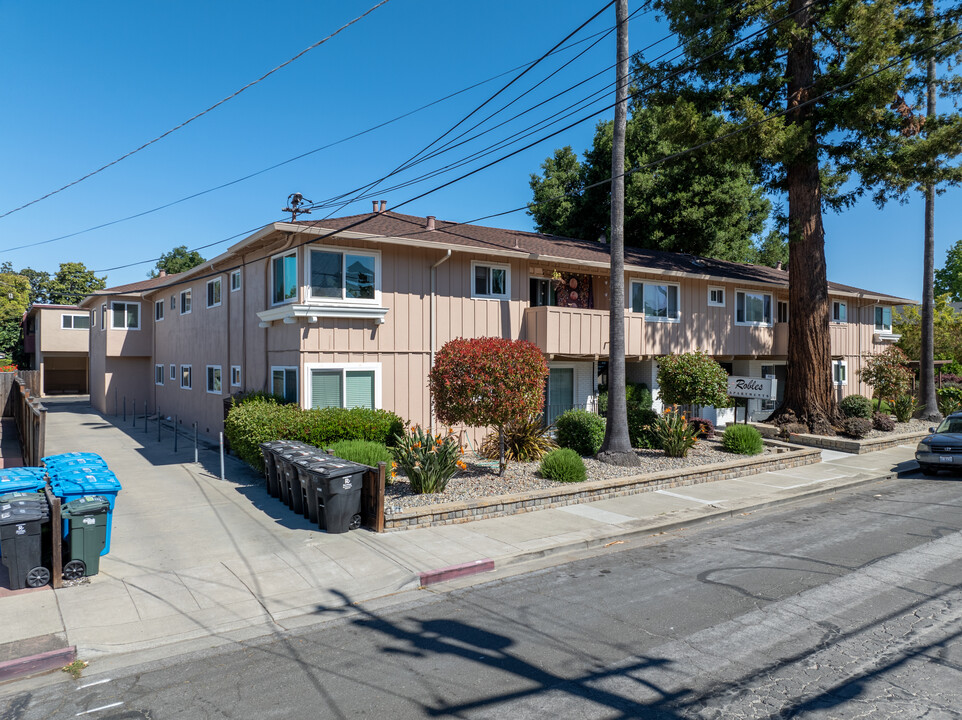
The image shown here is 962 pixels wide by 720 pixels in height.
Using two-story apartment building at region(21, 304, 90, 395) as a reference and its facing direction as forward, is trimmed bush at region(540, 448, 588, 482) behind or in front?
in front

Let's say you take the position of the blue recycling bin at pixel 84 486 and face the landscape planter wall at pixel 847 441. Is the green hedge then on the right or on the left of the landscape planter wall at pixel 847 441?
left

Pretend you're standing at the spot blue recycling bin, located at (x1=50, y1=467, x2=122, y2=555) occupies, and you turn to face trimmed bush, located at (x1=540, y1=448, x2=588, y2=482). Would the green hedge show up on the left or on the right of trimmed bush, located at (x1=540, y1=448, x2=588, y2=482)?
left

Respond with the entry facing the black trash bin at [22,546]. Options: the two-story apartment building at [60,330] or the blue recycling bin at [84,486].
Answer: the two-story apartment building

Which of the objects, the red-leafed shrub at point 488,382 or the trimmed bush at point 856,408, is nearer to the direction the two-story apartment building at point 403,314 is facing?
the red-leafed shrub

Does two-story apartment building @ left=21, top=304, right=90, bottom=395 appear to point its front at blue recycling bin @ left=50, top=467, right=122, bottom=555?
yes
